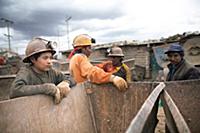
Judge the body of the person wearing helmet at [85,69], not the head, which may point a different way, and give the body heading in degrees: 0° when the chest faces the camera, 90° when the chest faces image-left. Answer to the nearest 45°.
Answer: approximately 270°

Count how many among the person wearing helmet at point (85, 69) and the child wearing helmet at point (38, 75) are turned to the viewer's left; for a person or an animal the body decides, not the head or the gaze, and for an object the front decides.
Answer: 0

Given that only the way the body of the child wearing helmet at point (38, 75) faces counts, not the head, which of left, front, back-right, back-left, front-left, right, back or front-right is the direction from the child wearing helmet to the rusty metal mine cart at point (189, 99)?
front-left

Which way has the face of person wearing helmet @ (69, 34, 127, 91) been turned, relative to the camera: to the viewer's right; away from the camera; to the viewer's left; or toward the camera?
to the viewer's right

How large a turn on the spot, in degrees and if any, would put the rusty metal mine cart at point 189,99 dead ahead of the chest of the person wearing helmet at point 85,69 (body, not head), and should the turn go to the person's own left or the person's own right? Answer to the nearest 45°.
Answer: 0° — they already face it

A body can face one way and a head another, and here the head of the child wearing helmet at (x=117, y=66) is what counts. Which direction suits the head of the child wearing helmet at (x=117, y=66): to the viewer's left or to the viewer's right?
to the viewer's left

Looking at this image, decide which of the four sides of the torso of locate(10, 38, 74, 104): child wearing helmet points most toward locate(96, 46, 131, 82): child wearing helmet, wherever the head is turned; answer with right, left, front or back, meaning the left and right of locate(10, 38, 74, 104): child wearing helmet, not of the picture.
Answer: left

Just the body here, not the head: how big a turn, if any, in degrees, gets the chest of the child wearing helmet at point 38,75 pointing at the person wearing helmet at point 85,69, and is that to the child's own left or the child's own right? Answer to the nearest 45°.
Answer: approximately 90° to the child's own left

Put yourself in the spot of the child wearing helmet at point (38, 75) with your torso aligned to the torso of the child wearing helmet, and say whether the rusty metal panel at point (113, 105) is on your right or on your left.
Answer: on your left
